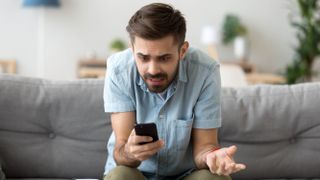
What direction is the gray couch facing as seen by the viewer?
toward the camera

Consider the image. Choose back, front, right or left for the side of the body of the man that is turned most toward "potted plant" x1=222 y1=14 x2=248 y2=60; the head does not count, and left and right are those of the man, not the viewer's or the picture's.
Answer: back

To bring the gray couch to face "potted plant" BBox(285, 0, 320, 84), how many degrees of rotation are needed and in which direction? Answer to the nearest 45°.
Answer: approximately 135° to its left

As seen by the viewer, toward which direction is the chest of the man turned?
toward the camera

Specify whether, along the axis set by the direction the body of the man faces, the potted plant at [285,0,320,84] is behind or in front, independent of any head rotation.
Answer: behind
